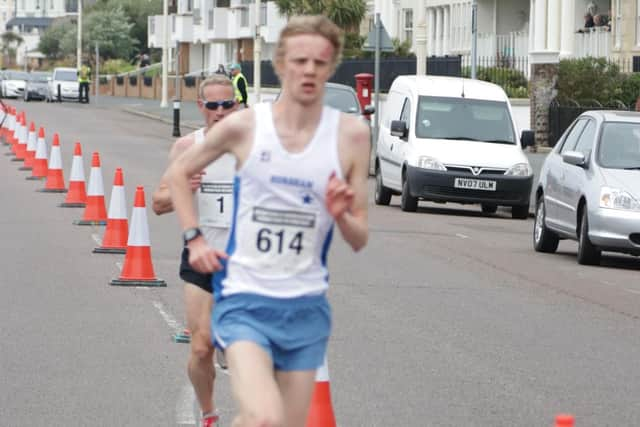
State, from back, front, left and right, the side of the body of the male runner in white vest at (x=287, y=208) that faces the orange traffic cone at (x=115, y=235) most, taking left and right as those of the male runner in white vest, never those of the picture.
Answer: back

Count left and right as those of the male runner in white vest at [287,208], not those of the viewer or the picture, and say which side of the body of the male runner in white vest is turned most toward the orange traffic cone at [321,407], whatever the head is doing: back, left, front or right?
back

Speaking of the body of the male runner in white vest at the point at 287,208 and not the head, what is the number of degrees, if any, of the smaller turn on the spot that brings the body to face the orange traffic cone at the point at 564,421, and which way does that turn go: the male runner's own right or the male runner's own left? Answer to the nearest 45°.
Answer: approximately 45° to the male runner's own left

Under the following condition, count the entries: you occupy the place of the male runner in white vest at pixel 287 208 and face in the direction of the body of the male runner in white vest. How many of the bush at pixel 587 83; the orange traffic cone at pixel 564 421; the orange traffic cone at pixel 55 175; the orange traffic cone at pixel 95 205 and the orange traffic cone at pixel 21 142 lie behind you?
4

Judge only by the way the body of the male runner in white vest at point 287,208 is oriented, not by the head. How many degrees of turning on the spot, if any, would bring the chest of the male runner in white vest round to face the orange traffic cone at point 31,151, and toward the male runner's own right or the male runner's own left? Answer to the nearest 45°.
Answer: approximately 180°

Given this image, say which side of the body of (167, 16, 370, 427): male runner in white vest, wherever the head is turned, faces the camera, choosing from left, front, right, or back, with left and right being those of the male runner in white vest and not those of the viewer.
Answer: front

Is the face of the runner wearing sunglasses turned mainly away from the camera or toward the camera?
toward the camera

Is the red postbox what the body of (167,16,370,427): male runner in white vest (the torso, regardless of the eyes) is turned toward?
no

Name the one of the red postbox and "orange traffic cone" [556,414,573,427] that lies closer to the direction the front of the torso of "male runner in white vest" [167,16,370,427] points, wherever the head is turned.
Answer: the orange traffic cone

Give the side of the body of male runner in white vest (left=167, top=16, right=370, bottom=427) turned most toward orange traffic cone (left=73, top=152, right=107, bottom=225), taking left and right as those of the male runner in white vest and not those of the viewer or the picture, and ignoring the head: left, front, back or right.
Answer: back

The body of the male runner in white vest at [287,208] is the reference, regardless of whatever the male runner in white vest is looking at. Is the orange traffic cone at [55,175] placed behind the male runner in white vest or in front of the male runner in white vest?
behind

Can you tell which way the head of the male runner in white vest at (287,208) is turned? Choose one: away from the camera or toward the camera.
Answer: toward the camera

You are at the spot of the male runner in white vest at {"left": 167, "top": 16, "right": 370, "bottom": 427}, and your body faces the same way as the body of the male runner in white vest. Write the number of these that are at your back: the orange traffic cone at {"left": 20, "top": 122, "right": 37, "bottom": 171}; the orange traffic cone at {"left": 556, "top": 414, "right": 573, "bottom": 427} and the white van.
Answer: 2

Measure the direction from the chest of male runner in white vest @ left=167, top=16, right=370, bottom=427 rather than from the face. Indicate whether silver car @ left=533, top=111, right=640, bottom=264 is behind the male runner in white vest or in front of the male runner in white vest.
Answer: behind

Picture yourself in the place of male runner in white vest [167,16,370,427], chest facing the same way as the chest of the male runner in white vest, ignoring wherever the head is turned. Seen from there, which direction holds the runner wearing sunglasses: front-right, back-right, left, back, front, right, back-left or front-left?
back

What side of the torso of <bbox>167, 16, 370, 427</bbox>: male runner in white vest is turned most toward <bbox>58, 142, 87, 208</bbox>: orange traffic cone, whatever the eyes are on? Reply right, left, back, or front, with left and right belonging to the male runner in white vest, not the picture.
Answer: back
